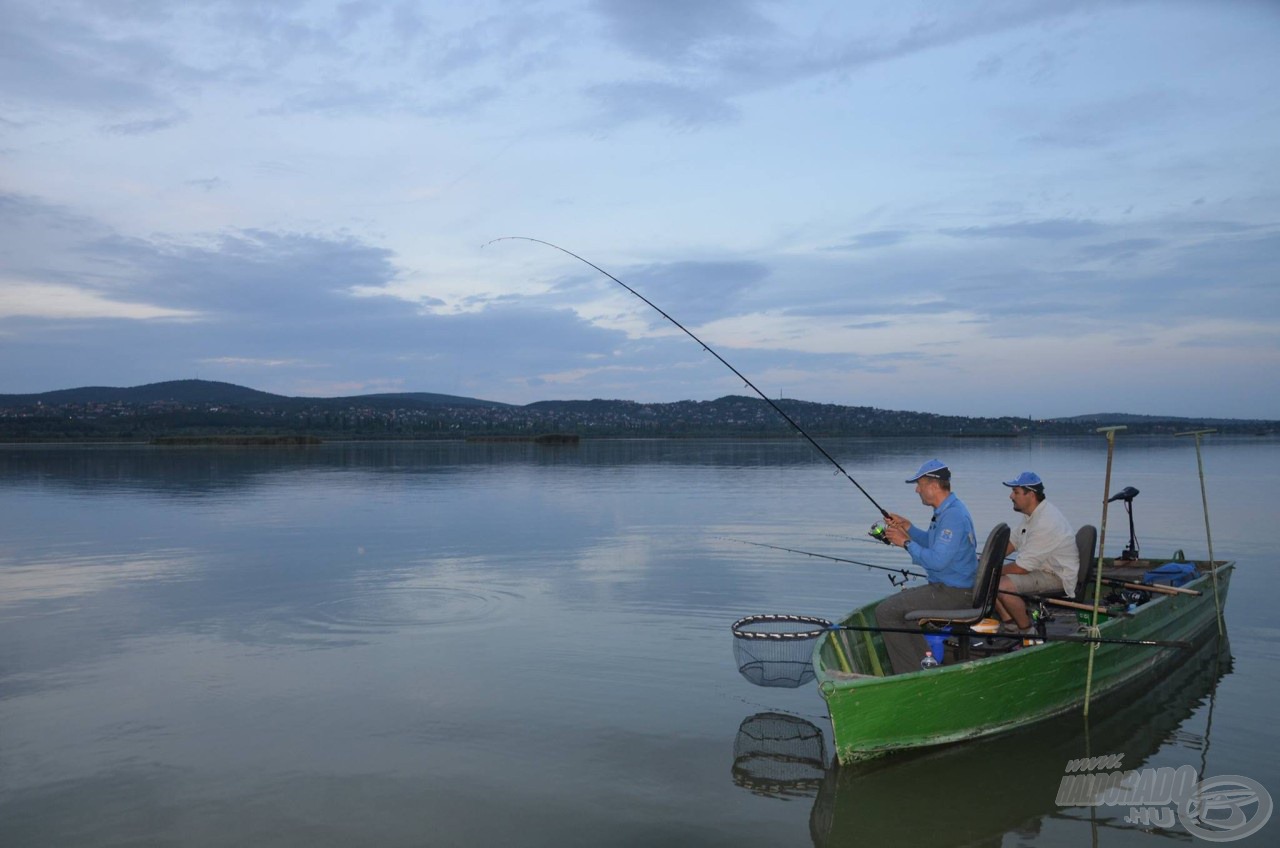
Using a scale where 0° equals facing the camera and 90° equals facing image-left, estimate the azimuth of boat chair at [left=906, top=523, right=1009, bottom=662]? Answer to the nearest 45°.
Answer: approximately 90°

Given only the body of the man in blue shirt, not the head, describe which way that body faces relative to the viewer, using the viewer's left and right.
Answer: facing to the left of the viewer

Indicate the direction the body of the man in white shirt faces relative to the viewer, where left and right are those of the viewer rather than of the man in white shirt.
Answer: facing to the left of the viewer

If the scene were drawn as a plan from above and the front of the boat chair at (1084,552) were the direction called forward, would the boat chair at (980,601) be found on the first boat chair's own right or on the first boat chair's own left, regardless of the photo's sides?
on the first boat chair's own left

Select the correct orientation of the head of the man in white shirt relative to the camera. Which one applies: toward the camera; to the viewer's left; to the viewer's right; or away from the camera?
to the viewer's left

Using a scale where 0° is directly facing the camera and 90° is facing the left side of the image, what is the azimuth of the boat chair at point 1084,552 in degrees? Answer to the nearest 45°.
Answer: approximately 90°

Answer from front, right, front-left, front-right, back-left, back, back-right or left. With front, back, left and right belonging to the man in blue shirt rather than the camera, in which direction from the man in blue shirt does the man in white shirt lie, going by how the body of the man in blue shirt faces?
back-right

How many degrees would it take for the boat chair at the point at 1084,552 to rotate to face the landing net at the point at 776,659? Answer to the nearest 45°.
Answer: approximately 45° to its left
